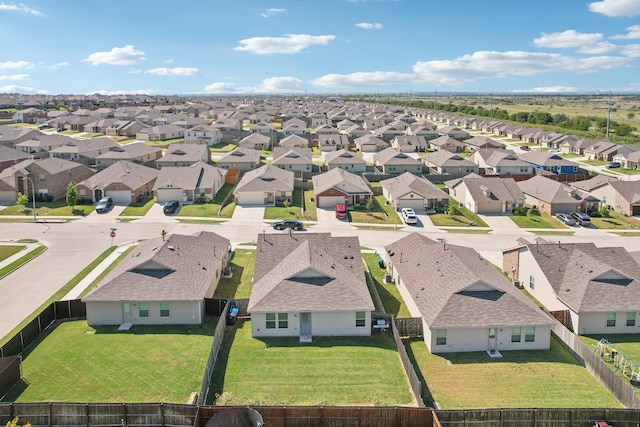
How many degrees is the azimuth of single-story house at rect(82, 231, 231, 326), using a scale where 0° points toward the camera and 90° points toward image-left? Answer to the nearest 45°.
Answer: approximately 180°

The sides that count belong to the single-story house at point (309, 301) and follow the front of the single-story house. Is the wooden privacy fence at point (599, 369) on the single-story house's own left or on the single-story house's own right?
on the single-story house's own right

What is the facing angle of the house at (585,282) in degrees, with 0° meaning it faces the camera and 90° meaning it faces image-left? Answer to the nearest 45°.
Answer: approximately 135°

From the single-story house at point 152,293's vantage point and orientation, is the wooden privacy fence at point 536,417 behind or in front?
behind

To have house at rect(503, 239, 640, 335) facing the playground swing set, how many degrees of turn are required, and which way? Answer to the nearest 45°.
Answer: approximately 135° to its left

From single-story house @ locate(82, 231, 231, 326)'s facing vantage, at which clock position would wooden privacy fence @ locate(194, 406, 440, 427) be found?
The wooden privacy fence is roughly at 5 o'clock from the single-story house.

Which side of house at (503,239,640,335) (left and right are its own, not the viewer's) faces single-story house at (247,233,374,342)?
left

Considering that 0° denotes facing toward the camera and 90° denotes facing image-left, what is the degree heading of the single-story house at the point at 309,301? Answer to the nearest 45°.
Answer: approximately 180°

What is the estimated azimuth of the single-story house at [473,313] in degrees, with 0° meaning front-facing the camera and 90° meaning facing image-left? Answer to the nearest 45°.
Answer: approximately 180°

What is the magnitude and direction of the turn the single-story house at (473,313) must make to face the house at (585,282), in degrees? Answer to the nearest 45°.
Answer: approximately 45° to its right

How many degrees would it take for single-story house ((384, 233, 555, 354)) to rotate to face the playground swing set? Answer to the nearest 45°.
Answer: approximately 90° to its right

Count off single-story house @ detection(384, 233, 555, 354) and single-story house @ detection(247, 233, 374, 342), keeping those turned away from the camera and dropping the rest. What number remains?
2
